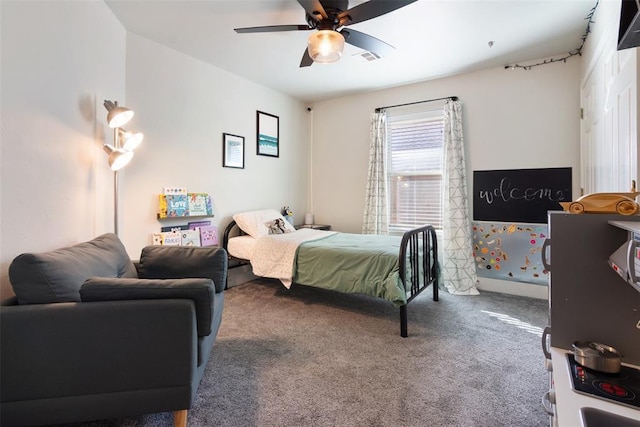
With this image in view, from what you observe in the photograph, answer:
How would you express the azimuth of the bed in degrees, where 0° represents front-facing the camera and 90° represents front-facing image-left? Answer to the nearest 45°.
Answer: approximately 315°

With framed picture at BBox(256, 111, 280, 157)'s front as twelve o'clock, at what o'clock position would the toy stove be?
The toy stove is roughly at 1 o'clock from the framed picture.

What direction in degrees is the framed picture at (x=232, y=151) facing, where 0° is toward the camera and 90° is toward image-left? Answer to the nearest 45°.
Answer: approximately 315°

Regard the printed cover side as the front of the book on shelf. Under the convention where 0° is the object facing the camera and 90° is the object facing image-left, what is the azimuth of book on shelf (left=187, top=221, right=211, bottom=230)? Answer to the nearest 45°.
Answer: approximately 315°

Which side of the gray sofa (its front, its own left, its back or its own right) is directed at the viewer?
right

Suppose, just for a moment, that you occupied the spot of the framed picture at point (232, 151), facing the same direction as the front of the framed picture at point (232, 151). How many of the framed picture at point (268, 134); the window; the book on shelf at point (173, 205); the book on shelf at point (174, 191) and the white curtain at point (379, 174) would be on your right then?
2

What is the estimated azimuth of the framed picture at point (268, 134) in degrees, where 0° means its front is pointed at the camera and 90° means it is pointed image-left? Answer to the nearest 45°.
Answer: approximately 315°
